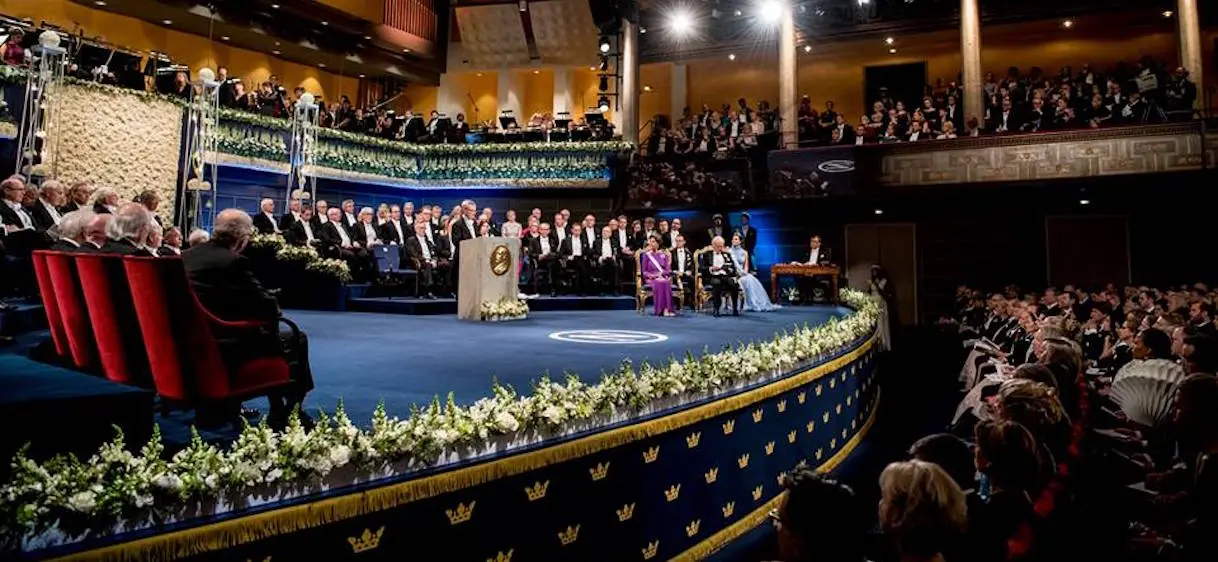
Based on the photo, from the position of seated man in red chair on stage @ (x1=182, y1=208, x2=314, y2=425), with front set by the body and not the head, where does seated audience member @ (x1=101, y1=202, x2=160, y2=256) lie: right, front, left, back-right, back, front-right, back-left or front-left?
left

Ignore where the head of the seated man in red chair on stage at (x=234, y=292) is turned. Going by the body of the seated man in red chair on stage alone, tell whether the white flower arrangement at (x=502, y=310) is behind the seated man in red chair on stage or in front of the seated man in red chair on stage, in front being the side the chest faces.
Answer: in front

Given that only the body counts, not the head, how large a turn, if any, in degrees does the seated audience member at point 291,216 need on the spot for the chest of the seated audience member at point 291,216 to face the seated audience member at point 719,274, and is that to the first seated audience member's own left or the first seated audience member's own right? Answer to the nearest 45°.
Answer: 0° — they already face them

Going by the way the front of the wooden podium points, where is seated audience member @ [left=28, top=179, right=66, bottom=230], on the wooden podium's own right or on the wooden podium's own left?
on the wooden podium's own right

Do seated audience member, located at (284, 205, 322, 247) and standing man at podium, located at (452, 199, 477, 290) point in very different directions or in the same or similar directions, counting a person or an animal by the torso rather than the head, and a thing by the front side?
same or similar directions

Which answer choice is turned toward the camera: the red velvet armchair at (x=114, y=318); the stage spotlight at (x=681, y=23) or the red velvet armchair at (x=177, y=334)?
the stage spotlight

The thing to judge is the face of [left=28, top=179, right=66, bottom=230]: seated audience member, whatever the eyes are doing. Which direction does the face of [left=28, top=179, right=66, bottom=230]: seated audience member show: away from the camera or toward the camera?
toward the camera

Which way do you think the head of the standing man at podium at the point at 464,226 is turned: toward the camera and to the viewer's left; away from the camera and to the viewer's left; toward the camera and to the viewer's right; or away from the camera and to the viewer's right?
toward the camera and to the viewer's right

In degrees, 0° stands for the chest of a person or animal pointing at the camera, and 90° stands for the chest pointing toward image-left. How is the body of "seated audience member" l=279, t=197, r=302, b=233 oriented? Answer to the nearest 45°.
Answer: approximately 315°

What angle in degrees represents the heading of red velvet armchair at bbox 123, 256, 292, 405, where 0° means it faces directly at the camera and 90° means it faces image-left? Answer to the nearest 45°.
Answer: approximately 225°

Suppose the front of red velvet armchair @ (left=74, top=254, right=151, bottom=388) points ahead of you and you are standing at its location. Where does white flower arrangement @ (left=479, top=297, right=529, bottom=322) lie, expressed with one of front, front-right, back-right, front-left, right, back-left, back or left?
front

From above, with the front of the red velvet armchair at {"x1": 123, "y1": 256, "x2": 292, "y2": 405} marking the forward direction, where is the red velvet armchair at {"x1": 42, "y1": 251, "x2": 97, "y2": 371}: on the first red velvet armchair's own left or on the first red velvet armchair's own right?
on the first red velvet armchair's own left

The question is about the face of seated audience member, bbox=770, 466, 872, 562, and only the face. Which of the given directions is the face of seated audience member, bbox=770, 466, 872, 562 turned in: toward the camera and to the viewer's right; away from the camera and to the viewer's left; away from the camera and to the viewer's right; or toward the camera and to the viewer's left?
away from the camera and to the viewer's left

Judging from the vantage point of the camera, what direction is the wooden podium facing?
facing the viewer and to the right of the viewer

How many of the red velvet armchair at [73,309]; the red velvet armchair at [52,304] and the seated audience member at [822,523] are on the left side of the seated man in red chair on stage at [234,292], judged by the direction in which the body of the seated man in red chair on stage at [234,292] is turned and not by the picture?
2

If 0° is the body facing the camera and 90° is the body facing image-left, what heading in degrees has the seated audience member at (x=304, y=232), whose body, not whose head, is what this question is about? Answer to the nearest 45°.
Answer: approximately 315°

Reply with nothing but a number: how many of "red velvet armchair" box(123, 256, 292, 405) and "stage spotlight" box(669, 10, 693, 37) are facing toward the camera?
1
